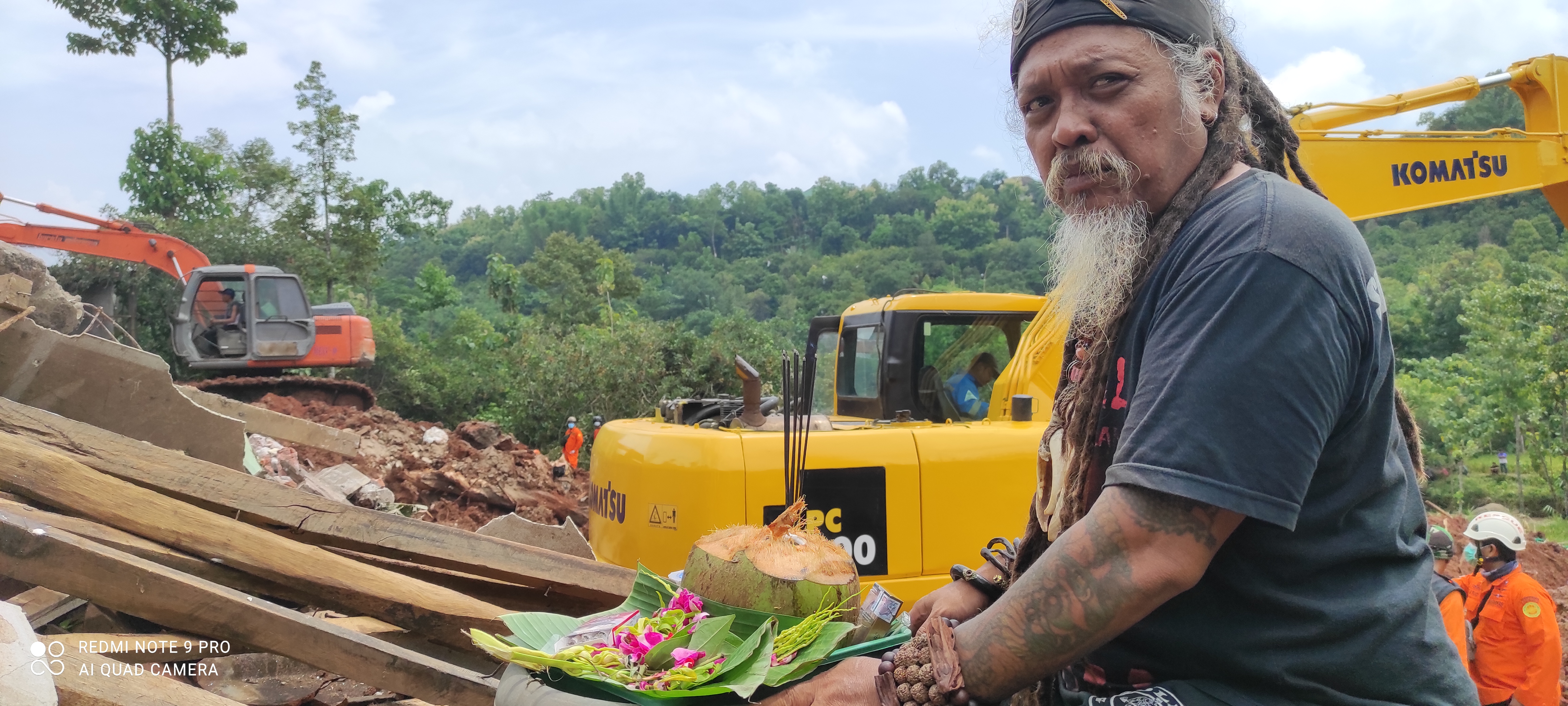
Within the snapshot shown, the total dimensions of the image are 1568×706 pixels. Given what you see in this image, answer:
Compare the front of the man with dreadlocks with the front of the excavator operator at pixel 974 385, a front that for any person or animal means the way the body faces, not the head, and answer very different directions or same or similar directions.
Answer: very different directions

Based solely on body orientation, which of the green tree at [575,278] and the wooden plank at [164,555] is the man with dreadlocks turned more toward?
the wooden plank

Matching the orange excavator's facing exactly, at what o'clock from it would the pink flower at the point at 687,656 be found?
The pink flower is roughly at 9 o'clock from the orange excavator.

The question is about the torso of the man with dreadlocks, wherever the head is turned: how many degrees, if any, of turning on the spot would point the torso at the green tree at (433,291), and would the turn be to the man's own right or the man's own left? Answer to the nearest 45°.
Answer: approximately 45° to the man's own right

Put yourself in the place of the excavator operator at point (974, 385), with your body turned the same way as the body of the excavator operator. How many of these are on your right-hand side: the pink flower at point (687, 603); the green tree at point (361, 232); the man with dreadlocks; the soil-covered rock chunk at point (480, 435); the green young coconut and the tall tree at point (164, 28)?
3

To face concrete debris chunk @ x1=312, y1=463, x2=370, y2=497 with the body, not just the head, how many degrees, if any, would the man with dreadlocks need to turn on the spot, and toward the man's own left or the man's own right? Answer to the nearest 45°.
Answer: approximately 45° to the man's own right

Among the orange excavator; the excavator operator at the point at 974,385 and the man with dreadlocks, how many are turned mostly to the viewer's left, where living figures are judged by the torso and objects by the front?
2

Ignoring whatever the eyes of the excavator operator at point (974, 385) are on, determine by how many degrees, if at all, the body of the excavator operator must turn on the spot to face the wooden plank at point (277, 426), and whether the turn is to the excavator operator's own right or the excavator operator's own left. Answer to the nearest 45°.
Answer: approximately 180°

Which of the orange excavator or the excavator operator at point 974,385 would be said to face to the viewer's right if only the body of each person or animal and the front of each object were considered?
the excavator operator

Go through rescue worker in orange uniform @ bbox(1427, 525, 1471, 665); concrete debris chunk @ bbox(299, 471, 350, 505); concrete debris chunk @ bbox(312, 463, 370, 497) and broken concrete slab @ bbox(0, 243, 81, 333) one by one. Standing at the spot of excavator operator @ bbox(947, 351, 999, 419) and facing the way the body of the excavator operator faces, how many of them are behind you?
3

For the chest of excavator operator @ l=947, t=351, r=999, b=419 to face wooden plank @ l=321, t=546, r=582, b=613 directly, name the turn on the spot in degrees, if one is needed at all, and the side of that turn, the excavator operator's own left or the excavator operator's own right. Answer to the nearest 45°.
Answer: approximately 135° to the excavator operator's own right

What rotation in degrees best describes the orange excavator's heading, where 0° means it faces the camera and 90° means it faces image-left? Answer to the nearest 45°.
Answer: approximately 90°

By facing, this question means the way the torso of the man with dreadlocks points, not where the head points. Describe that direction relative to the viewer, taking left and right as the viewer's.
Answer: facing to the left of the viewer

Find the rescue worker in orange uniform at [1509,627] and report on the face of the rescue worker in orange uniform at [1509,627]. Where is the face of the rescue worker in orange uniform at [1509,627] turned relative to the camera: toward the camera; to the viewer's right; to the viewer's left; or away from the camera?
to the viewer's left

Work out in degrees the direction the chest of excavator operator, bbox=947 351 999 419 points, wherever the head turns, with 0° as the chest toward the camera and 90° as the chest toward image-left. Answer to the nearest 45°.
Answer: approximately 270°
